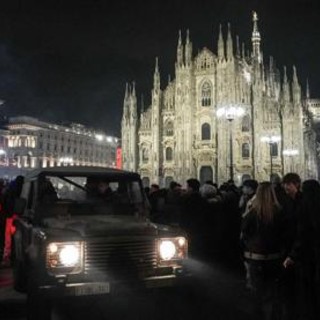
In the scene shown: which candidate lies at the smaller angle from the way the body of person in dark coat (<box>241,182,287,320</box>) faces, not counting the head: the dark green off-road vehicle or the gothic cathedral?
the gothic cathedral

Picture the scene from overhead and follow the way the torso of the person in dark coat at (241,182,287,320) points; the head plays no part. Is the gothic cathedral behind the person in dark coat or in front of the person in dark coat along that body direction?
in front

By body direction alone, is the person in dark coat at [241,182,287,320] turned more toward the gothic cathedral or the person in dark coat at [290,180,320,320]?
the gothic cathedral

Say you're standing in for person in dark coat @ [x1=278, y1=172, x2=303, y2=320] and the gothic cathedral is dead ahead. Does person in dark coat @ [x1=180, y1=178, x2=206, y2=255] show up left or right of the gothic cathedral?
left

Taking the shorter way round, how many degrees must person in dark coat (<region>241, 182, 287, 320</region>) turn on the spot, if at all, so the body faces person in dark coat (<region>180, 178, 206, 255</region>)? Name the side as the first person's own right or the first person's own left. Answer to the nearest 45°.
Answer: approximately 45° to the first person's own left

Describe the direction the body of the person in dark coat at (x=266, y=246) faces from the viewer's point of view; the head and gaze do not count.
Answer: away from the camera

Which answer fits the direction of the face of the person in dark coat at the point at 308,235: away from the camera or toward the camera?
away from the camera

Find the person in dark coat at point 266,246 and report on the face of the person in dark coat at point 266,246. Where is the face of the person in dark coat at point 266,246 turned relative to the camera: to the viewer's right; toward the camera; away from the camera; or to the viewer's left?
away from the camera

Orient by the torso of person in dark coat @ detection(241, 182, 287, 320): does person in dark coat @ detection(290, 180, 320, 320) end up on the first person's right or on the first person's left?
on the first person's right

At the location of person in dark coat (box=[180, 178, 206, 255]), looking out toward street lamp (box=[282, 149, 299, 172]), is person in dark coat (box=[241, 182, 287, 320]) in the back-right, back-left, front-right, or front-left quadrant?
back-right

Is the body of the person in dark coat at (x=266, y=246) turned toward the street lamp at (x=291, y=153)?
yes

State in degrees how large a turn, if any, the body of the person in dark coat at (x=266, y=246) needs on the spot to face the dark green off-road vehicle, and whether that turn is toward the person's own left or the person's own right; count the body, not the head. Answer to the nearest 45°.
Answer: approximately 90° to the person's own left
